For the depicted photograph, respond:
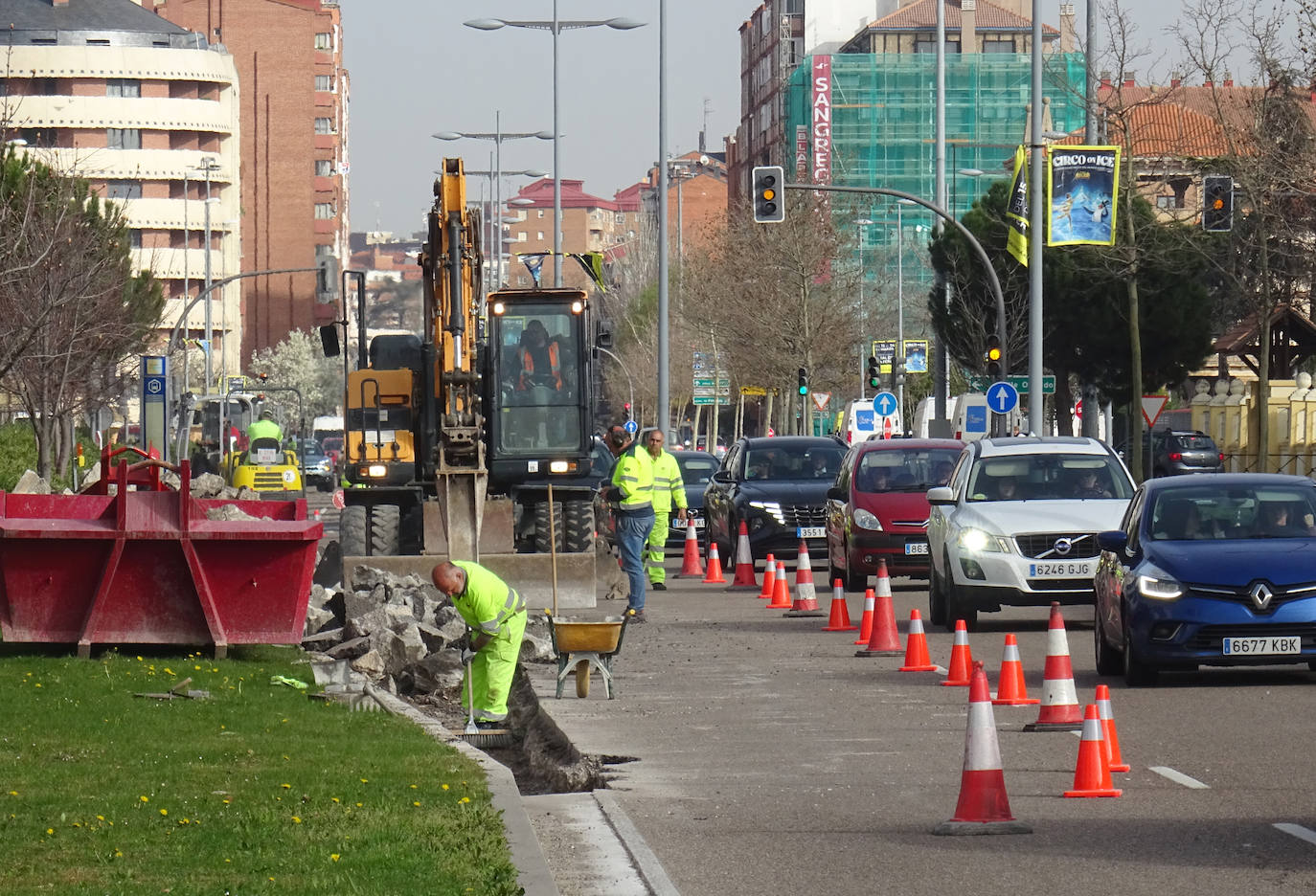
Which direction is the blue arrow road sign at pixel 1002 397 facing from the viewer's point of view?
toward the camera

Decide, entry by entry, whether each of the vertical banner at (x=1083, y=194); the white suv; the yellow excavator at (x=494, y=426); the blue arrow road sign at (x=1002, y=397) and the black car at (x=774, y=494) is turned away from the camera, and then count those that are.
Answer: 0

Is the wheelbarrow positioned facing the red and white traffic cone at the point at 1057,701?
no

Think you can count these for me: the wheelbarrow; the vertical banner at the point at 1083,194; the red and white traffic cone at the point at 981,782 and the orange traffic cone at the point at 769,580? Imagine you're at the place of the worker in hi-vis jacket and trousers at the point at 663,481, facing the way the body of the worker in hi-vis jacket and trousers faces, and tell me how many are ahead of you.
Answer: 2

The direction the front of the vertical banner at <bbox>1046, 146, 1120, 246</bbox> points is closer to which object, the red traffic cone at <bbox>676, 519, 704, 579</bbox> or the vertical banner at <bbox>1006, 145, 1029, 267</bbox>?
the red traffic cone

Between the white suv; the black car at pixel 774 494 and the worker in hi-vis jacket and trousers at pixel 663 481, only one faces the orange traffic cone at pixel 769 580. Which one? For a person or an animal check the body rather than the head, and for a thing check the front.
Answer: the black car

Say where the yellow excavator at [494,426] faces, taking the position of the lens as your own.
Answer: facing the viewer

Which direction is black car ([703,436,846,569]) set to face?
toward the camera

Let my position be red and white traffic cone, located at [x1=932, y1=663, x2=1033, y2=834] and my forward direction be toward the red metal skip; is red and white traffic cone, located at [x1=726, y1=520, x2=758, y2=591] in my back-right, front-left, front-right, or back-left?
front-right

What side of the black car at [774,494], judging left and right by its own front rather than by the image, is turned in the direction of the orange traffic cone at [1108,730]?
front

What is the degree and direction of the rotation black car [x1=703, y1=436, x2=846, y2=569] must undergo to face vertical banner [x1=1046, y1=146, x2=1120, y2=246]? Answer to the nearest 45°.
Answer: approximately 135° to its left

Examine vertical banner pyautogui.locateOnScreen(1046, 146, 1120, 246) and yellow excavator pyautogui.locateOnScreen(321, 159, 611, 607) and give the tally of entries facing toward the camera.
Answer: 2

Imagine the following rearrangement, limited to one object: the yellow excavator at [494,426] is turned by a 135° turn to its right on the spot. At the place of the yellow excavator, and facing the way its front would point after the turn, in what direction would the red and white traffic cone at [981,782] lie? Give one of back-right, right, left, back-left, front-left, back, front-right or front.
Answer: back-left
